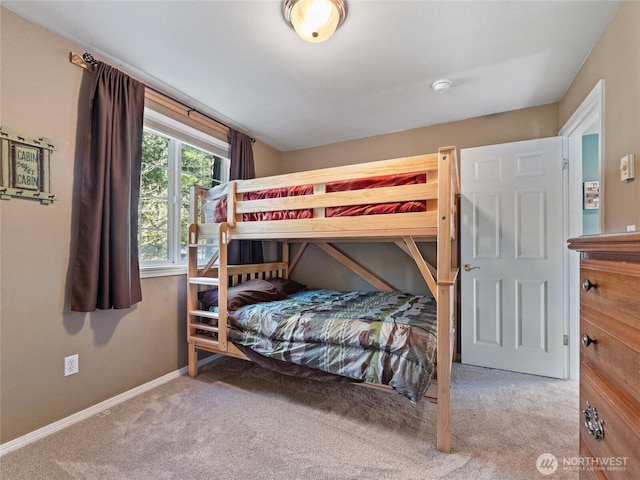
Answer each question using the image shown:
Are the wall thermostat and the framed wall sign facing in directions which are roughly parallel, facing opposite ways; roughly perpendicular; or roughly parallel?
roughly parallel, facing opposite ways

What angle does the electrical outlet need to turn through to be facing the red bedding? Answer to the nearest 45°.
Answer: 0° — it already faces it

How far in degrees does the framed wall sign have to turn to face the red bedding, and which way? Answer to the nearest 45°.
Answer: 0° — it already faces it

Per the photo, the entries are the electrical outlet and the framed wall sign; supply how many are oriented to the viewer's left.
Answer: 0

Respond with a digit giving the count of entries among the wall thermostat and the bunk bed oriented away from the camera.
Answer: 0

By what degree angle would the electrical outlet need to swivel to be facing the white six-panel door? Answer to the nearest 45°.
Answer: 0° — it already faces it

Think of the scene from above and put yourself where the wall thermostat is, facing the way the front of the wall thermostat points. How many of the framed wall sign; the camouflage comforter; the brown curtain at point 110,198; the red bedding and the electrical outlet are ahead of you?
5

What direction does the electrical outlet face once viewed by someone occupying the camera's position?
facing the viewer and to the right of the viewer

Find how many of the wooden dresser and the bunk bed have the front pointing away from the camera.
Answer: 0

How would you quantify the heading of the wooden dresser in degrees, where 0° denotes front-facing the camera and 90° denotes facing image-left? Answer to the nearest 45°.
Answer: approximately 45°

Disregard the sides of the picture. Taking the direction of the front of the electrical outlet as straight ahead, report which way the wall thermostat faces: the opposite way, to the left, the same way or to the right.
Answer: the opposite way

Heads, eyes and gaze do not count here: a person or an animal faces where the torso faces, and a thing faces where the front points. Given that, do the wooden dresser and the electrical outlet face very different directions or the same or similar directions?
very different directions

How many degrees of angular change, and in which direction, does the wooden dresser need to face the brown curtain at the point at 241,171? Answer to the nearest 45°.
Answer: approximately 45° to its right

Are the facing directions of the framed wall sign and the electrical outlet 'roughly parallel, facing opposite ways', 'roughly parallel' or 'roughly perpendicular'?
roughly parallel
